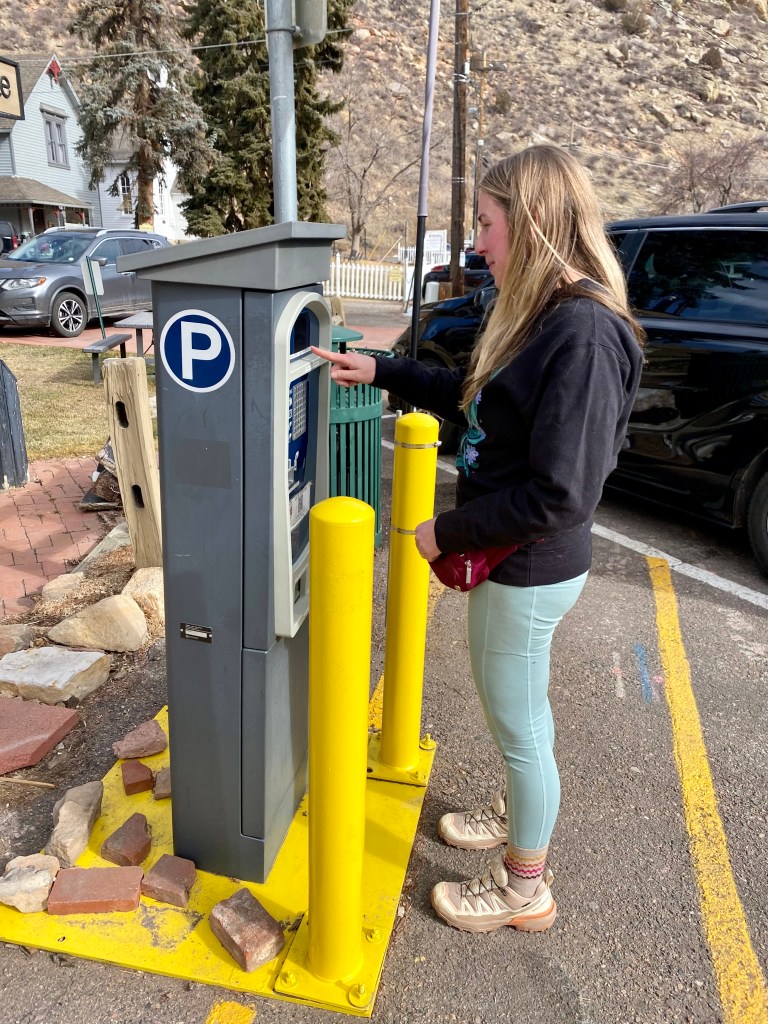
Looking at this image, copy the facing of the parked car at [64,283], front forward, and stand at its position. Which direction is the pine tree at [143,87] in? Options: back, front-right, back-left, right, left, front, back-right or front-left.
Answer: back-right

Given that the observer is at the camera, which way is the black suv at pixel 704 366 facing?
facing away from the viewer and to the left of the viewer

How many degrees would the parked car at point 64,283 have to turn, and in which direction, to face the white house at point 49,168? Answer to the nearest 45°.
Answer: approximately 135° to its right

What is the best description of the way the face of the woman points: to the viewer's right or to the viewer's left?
to the viewer's left

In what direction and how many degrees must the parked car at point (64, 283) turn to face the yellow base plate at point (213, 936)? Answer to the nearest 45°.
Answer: approximately 45° to its left

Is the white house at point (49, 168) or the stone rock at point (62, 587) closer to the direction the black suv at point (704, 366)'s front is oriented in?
the white house

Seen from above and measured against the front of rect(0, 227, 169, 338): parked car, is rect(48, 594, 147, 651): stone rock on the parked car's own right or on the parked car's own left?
on the parked car's own left

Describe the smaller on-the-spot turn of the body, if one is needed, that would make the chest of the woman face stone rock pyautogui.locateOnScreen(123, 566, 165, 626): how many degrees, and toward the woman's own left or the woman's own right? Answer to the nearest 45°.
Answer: approximately 45° to the woman's own right

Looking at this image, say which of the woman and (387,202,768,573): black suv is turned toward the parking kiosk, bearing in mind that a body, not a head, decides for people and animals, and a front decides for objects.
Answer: the woman

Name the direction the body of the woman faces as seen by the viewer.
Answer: to the viewer's left

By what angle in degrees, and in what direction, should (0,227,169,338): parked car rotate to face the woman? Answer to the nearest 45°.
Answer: approximately 45° to its left

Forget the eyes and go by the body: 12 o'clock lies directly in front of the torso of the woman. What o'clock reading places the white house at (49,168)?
The white house is roughly at 2 o'clock from the woman.
